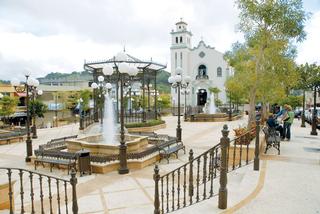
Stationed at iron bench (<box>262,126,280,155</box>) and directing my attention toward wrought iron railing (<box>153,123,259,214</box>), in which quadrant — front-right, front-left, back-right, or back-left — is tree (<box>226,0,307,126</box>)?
back-right

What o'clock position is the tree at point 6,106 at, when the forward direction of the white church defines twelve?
The tree is roughly at 1 o'clock from the white church.

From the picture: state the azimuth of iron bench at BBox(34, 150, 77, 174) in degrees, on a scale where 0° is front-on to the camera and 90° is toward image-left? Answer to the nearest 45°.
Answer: approximately 45°

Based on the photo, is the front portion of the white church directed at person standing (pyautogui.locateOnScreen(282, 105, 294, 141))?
yes

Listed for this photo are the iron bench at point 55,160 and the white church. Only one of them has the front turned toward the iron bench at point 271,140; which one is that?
the white church

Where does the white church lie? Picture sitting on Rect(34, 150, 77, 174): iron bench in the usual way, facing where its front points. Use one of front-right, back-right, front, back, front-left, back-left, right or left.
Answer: back

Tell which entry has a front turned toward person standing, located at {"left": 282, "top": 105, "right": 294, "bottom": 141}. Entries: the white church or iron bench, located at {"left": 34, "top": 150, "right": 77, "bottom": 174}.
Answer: the white church

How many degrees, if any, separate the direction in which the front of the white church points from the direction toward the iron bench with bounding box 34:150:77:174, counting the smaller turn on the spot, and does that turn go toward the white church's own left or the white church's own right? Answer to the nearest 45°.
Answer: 0° — it already faces it

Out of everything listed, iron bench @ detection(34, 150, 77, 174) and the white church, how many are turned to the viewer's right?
0

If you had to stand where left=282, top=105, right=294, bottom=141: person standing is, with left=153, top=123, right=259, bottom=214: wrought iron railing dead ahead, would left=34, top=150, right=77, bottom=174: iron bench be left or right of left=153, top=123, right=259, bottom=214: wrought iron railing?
right

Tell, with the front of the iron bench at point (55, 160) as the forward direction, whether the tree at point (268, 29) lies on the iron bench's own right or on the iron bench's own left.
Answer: on the iron bench's own left

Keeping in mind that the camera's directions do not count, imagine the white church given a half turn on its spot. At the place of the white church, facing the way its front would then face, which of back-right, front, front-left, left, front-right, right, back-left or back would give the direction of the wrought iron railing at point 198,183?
back

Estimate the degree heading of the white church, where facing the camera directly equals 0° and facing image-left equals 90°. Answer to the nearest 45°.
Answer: approximately 0°

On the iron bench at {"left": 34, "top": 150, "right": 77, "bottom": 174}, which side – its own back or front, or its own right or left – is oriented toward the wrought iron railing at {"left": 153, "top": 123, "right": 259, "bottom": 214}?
left
